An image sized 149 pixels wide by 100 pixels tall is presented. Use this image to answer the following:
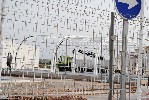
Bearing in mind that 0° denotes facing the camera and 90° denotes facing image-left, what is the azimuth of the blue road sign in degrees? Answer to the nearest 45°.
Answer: approximately 0°
